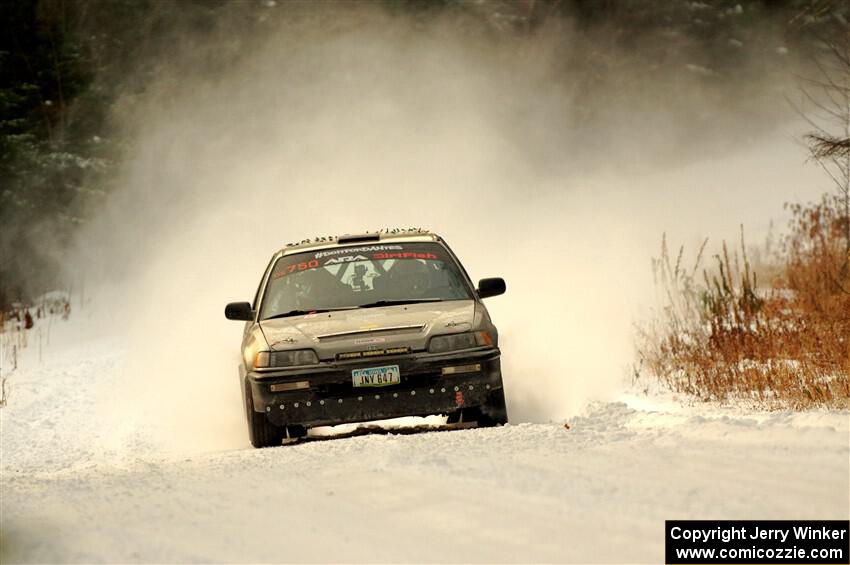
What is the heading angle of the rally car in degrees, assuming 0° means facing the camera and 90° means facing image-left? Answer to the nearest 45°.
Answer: approximately 0°
